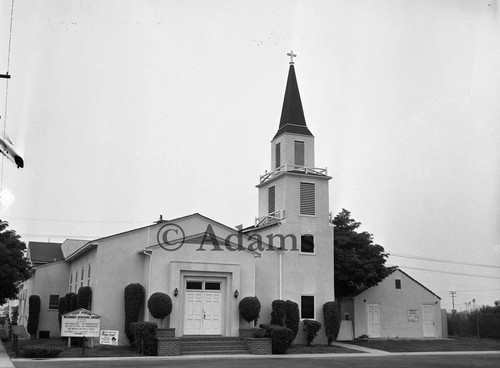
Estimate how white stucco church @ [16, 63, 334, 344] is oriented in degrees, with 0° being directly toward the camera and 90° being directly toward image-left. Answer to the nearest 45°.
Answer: approximately 0°

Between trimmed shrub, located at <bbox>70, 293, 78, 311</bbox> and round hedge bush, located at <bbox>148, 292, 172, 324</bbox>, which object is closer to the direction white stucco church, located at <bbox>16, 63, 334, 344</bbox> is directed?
the round hedge bush

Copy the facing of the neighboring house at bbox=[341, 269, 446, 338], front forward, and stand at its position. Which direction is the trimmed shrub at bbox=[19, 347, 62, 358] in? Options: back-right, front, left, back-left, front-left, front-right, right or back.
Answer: front-right

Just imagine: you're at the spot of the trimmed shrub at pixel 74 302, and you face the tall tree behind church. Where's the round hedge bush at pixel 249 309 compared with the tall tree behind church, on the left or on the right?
right

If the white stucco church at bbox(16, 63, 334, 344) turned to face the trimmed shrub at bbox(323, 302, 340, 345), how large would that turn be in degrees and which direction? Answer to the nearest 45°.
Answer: approximately 90° to its left

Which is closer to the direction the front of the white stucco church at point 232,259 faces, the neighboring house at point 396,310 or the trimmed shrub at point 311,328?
the trimmed shrub

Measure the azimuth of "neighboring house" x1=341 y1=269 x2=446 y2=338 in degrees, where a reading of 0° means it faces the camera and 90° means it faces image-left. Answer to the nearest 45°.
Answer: approximately 0°

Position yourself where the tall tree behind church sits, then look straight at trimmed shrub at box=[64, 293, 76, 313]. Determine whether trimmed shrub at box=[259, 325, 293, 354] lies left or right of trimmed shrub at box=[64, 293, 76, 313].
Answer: left

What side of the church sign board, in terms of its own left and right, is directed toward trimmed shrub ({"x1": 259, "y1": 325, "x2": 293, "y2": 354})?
left

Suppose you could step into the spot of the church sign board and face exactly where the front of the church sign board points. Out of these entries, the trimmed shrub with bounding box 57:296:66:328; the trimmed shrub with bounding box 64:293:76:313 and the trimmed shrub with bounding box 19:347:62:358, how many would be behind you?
2

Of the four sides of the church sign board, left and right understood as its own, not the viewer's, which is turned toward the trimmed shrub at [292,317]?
left

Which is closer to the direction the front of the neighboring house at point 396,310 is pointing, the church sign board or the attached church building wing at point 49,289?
the church sign board

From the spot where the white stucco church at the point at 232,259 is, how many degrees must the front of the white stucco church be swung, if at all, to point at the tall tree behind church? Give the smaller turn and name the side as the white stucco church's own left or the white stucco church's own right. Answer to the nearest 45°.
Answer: approximately 135° to the white stucco church's own left

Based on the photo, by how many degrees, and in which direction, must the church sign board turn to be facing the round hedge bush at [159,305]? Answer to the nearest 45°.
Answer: approximately 90° to its left

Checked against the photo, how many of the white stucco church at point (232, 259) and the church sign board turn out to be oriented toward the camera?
2
